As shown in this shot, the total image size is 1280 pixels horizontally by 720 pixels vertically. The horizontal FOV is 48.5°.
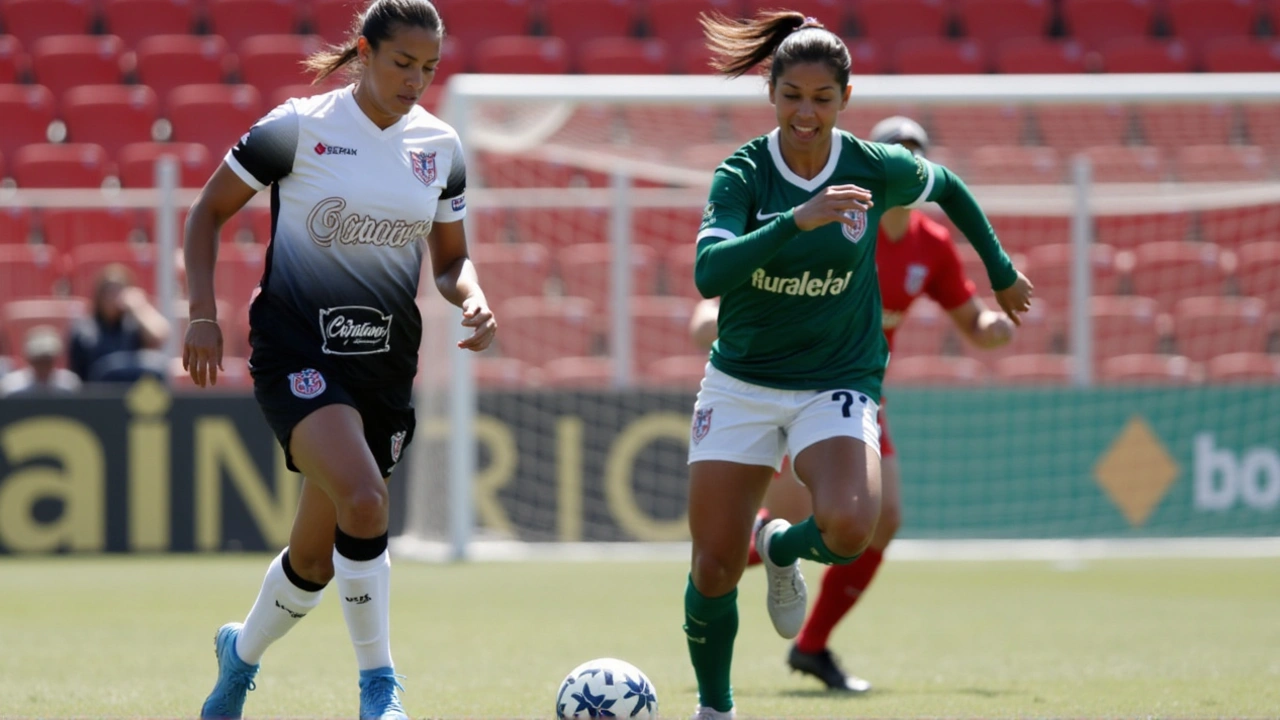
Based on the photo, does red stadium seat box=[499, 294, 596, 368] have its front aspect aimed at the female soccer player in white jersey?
yes

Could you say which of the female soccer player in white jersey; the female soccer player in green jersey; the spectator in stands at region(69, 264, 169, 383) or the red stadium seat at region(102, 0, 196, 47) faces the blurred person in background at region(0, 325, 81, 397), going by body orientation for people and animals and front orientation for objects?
the red stadium seat

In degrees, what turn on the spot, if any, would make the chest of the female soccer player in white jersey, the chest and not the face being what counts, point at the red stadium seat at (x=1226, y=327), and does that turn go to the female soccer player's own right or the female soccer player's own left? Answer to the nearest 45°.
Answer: approximately 90° to the female soccer player's own left

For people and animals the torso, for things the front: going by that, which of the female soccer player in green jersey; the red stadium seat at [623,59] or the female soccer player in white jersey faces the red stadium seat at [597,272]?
the red stadium seat at [623,59]

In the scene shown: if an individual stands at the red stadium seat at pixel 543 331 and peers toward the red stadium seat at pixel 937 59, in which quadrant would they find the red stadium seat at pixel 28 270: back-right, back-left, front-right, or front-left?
back-left

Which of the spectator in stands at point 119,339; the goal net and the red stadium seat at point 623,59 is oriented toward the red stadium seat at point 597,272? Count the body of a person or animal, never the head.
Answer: the red stadium seat at point 623,59

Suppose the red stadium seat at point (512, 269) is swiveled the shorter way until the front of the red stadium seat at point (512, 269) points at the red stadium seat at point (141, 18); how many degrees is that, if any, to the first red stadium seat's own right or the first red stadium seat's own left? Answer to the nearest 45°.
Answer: approximately 135° to the first red stadium seat's own right
